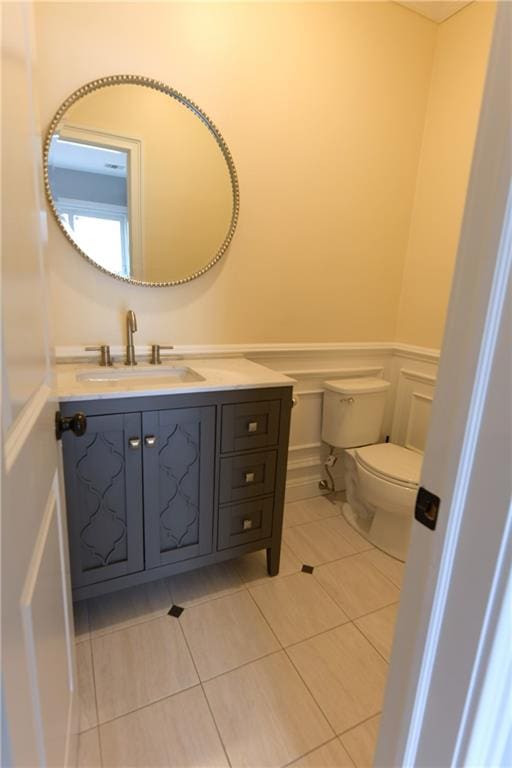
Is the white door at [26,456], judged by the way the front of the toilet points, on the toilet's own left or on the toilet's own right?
on the toilet's own right

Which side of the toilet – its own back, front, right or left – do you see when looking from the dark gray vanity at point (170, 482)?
right

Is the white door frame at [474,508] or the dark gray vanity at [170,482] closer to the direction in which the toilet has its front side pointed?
the white door frame

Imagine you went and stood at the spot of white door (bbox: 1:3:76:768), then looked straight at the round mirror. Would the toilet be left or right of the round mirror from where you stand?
right

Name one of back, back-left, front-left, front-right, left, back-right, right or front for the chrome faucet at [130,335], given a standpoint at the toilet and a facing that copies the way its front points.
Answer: right
